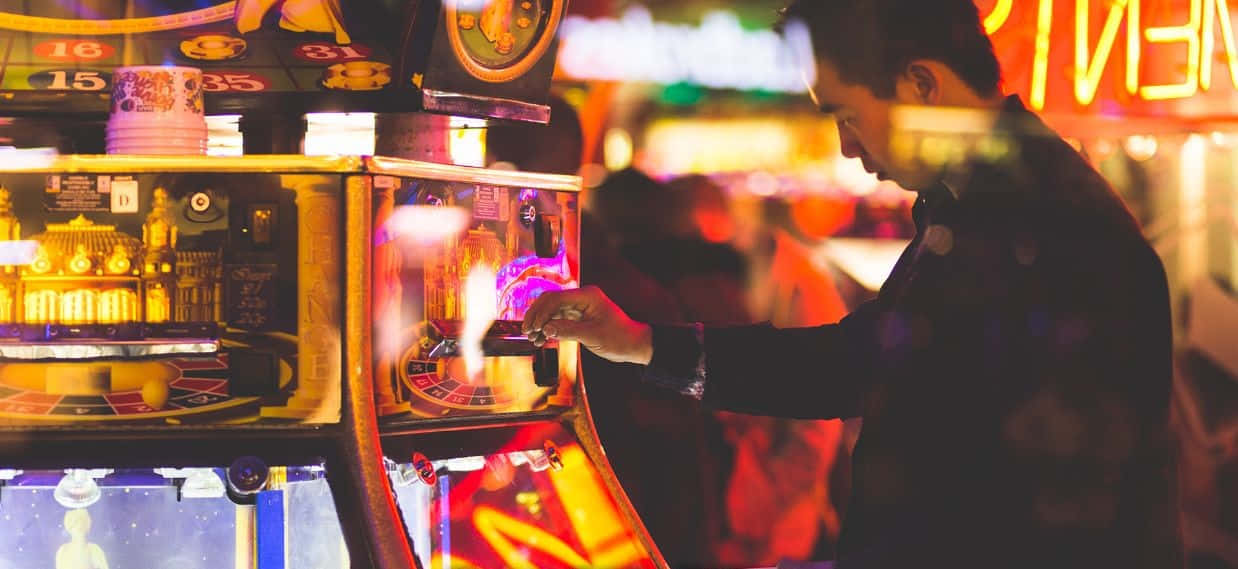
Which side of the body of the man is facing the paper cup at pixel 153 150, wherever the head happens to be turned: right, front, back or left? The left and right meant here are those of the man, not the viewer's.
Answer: front

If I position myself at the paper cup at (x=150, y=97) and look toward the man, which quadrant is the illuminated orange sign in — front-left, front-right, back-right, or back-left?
front-left

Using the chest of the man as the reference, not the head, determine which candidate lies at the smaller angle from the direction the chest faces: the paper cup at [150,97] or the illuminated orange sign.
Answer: the paper cup

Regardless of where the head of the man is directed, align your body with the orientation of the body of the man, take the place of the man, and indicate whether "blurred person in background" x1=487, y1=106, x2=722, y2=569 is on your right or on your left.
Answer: on your right

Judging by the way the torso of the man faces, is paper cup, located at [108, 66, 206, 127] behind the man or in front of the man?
in front

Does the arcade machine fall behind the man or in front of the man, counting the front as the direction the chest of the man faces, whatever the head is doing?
in front

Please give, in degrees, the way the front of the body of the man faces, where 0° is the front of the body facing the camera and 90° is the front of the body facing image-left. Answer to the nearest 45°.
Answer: approximately 90°

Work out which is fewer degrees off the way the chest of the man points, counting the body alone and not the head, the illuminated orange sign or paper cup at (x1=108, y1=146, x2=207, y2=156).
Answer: the paper cup

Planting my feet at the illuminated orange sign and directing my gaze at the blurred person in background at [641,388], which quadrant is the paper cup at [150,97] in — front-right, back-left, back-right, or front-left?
front-left

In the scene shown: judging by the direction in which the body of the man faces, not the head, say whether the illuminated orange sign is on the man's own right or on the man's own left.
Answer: on the man's own right

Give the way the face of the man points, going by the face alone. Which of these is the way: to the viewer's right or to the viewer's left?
to the viewer's left
